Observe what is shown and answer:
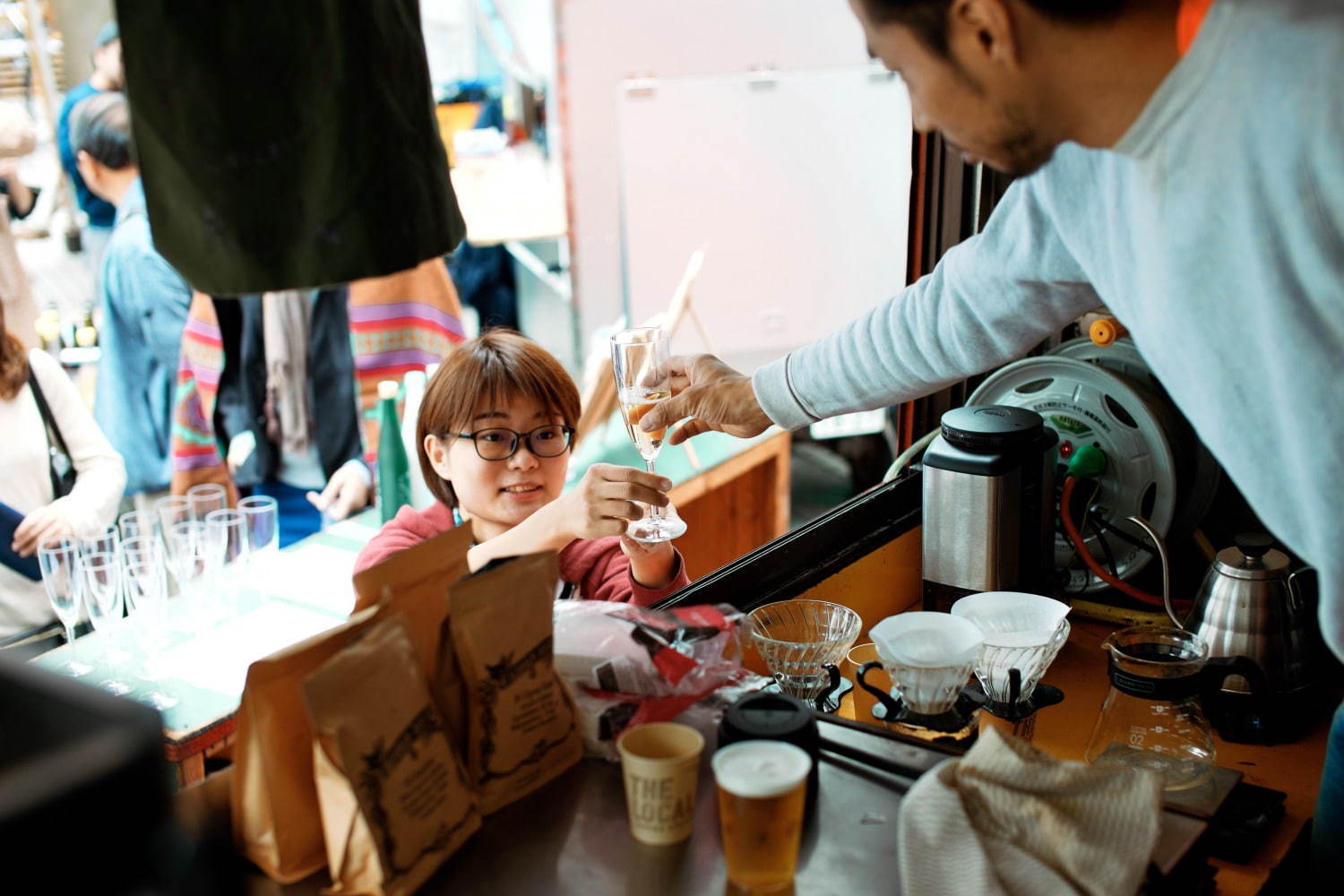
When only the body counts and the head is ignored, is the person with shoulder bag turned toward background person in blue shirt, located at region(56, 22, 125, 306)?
no

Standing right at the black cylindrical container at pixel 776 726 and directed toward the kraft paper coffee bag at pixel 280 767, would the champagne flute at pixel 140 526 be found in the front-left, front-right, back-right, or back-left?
front-right

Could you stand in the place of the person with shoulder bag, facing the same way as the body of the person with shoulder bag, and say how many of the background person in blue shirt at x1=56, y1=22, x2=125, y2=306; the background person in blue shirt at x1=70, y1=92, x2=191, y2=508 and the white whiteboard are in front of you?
0

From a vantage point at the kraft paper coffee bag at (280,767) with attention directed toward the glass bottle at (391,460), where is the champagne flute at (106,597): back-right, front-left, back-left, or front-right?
front-left

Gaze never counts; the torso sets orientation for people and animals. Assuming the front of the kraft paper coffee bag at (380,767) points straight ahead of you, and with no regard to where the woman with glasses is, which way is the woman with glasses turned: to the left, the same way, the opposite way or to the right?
the same way

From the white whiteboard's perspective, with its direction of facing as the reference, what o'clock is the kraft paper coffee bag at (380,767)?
The kraft paper coffee bag is roughly at 12 o'clock from the white whiteboard.

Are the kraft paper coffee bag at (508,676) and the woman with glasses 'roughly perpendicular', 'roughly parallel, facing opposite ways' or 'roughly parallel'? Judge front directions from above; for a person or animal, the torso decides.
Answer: roughly parallel

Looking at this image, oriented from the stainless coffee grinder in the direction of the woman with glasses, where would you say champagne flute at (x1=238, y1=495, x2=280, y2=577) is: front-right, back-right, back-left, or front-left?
front-right

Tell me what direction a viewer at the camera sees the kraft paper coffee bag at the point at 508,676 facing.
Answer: facing the viewer and to the right of the viewer

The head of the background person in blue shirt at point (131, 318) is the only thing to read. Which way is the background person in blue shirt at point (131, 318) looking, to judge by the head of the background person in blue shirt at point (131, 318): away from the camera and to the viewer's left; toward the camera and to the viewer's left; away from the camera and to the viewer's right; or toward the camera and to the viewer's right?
away from the camera and to the viewer's left

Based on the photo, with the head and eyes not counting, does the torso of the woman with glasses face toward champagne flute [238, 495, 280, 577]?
no

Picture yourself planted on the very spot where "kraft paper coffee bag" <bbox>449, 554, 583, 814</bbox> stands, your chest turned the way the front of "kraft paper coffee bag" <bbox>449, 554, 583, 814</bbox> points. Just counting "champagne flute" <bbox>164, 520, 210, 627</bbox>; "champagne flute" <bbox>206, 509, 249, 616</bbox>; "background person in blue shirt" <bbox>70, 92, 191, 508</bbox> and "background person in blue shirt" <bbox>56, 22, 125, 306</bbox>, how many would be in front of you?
0

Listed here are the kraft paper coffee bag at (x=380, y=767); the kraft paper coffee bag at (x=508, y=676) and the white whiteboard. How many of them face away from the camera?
0

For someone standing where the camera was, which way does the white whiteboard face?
facing the viewer

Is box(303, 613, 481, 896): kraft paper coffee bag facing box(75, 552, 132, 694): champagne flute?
no

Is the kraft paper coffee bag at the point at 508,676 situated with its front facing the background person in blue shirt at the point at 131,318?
no
